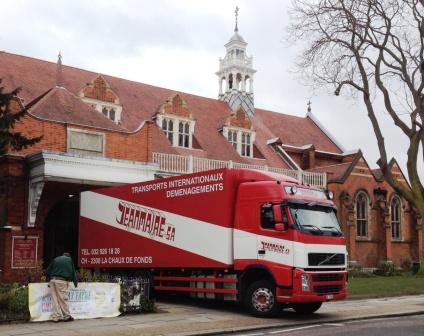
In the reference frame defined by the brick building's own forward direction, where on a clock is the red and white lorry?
The red and white lorry is roughly at 1 o'clock from the brick building.

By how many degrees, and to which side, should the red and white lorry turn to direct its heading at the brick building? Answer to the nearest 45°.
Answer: approximately 135° to its left

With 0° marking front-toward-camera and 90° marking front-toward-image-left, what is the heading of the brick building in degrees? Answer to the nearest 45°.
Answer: approximately 315°
